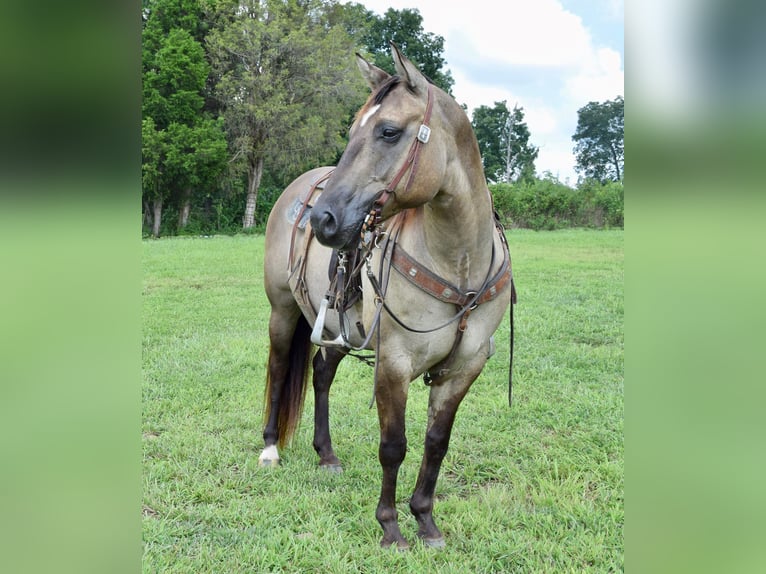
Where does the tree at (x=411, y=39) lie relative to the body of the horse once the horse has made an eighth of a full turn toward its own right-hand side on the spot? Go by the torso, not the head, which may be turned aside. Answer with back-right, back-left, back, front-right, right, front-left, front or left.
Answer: back

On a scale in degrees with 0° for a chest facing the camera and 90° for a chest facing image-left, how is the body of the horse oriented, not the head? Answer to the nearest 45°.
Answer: approximately 315°

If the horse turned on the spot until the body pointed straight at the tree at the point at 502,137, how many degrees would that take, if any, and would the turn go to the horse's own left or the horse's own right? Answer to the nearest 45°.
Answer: approximately 135° to the horse's own left

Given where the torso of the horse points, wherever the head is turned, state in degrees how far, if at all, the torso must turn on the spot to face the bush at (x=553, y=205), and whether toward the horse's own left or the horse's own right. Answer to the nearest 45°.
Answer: approximately 135° to the horse's own left

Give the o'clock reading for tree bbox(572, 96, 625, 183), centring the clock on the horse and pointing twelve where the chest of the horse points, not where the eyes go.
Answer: The tree is roughly at 8 o'clock from the horse.

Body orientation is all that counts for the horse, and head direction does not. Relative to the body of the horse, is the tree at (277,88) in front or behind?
behind
